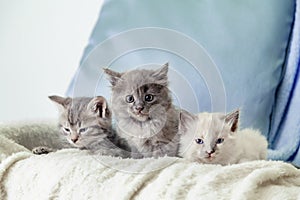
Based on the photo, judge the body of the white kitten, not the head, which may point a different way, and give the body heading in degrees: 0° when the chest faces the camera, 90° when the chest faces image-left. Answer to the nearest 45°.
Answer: approximately 45°

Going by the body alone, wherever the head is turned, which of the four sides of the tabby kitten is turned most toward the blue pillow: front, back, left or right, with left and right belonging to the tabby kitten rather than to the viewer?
back

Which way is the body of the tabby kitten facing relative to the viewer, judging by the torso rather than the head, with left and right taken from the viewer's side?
facing the viewer and to the left of the viewer

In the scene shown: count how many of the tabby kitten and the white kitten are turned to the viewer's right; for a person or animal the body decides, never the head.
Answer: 0
